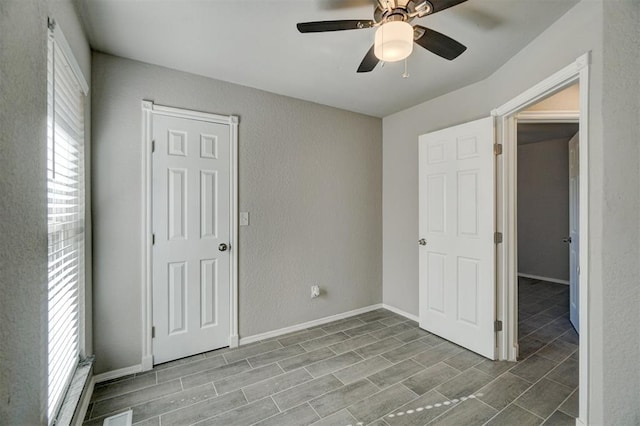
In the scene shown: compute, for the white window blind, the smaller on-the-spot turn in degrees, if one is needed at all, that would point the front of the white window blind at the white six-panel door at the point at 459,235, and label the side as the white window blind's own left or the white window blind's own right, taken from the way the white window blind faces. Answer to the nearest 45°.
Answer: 0° — it already faces it

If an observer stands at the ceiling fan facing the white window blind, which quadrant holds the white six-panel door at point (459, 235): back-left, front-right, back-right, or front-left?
back-right

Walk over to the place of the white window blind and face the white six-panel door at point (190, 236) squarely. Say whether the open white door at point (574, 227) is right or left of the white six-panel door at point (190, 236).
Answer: right

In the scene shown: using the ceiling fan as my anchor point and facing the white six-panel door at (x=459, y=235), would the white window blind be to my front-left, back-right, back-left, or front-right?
back-left

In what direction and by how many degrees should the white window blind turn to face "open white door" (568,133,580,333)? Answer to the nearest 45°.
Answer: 0° — it already faces it

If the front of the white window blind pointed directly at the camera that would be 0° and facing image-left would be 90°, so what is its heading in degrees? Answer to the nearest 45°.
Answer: approximately 270°

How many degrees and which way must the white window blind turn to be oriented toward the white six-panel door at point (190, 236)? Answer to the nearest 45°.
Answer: approximately 45° to its left
